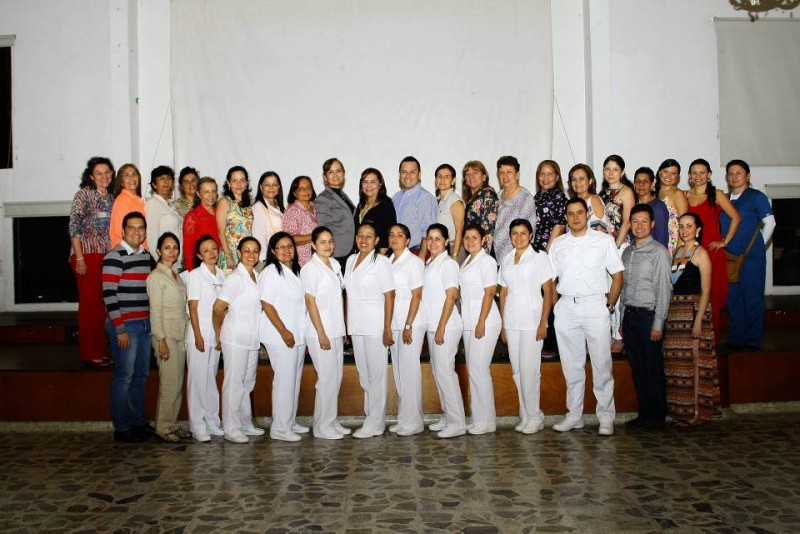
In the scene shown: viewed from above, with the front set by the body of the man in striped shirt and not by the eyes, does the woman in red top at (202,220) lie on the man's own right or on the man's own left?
on the man's own left

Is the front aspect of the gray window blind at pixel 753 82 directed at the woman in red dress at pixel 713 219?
yes

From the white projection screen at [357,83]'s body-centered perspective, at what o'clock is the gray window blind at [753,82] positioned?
the gray window blind at [753,82] is roughly at 9 o'clock from the white projection screen at [357,83].

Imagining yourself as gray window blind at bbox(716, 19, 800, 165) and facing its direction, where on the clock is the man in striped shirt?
The man in striped shirt is roughly at 1 o'clock from the gray window blind.

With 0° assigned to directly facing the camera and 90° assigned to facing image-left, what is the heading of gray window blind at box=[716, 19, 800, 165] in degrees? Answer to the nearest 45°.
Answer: approximately 0°

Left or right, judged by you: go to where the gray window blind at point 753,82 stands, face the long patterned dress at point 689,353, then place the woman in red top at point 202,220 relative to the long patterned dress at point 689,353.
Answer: right

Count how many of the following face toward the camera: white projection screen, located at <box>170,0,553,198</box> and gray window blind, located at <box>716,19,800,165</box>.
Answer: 2

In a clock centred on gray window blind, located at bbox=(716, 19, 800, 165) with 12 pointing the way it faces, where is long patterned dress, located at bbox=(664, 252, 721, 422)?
The long patterned dress is roughly at 12 o'clock from the gray window blind.

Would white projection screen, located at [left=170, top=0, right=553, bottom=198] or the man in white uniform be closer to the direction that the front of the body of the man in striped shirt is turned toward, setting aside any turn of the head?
the man in white uniform

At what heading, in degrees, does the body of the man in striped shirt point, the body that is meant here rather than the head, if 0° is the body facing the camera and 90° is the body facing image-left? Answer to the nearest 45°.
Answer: approximately 315°
